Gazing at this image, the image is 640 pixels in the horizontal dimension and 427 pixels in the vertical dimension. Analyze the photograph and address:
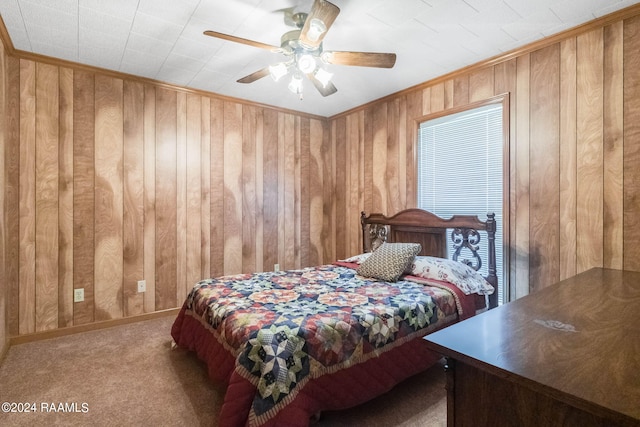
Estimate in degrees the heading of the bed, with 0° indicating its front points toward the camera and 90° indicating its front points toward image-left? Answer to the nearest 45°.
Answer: approximately 45°

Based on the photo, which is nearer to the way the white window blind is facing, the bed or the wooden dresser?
the bed

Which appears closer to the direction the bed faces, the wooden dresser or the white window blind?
the wooden dresser

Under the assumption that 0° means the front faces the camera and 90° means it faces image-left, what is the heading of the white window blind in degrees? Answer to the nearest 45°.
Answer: approximately 45°

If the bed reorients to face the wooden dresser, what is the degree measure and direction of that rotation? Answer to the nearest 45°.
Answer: approximately 90° to its left

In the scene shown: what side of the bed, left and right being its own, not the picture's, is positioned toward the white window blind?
back
